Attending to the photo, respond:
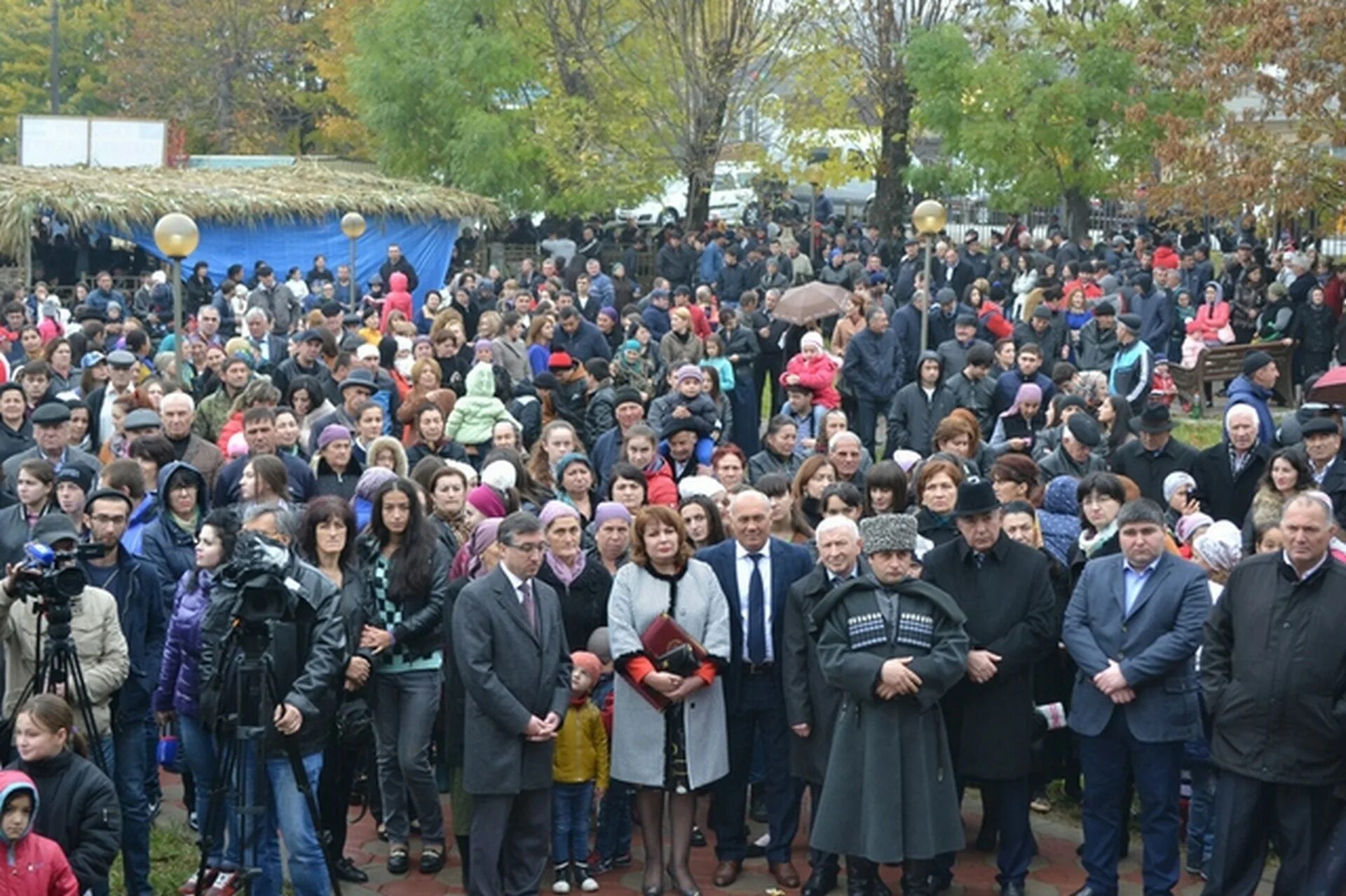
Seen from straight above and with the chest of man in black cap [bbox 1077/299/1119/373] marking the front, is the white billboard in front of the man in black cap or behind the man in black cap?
behind

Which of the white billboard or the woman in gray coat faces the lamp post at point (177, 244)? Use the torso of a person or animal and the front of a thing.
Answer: the white billboard

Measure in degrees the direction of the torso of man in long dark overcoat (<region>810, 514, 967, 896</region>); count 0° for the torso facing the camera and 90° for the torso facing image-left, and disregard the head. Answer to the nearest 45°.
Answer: approximately 0°

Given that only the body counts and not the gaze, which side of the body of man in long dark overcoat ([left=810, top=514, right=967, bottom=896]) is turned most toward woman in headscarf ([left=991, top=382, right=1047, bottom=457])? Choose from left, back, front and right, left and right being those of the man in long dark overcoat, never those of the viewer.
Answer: back

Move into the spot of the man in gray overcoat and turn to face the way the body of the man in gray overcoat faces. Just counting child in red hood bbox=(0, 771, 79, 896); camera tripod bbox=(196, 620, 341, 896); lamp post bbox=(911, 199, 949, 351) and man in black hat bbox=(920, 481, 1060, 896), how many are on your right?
2

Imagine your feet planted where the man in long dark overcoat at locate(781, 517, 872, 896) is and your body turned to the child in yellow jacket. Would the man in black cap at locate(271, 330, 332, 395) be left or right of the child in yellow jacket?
right

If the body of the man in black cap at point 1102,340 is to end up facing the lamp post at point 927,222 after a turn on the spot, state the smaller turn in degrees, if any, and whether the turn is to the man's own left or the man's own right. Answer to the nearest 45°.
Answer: approximately 180°
